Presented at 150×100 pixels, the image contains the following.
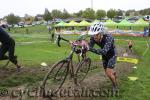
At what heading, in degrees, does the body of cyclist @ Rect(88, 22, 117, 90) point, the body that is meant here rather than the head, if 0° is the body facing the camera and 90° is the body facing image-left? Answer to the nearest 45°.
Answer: approximately 45°

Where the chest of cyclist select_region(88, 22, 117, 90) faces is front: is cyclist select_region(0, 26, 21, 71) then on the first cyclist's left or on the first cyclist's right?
on the first cyclist's right
